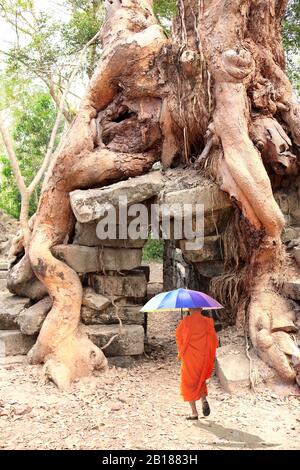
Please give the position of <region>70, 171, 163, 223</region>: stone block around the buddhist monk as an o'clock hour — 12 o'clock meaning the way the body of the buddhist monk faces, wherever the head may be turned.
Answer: The stone block is roughly at 11 o'clock from the buddhist monk.

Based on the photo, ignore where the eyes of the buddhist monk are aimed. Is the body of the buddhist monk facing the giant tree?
yes

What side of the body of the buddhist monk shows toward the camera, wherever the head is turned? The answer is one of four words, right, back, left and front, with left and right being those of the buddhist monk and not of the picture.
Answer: back

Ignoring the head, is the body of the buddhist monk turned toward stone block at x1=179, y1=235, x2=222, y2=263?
yes

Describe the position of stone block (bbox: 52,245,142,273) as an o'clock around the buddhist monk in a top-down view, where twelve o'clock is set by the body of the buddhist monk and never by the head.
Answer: The stone block is roughly at 11 o'clock from the buddhist monk.
